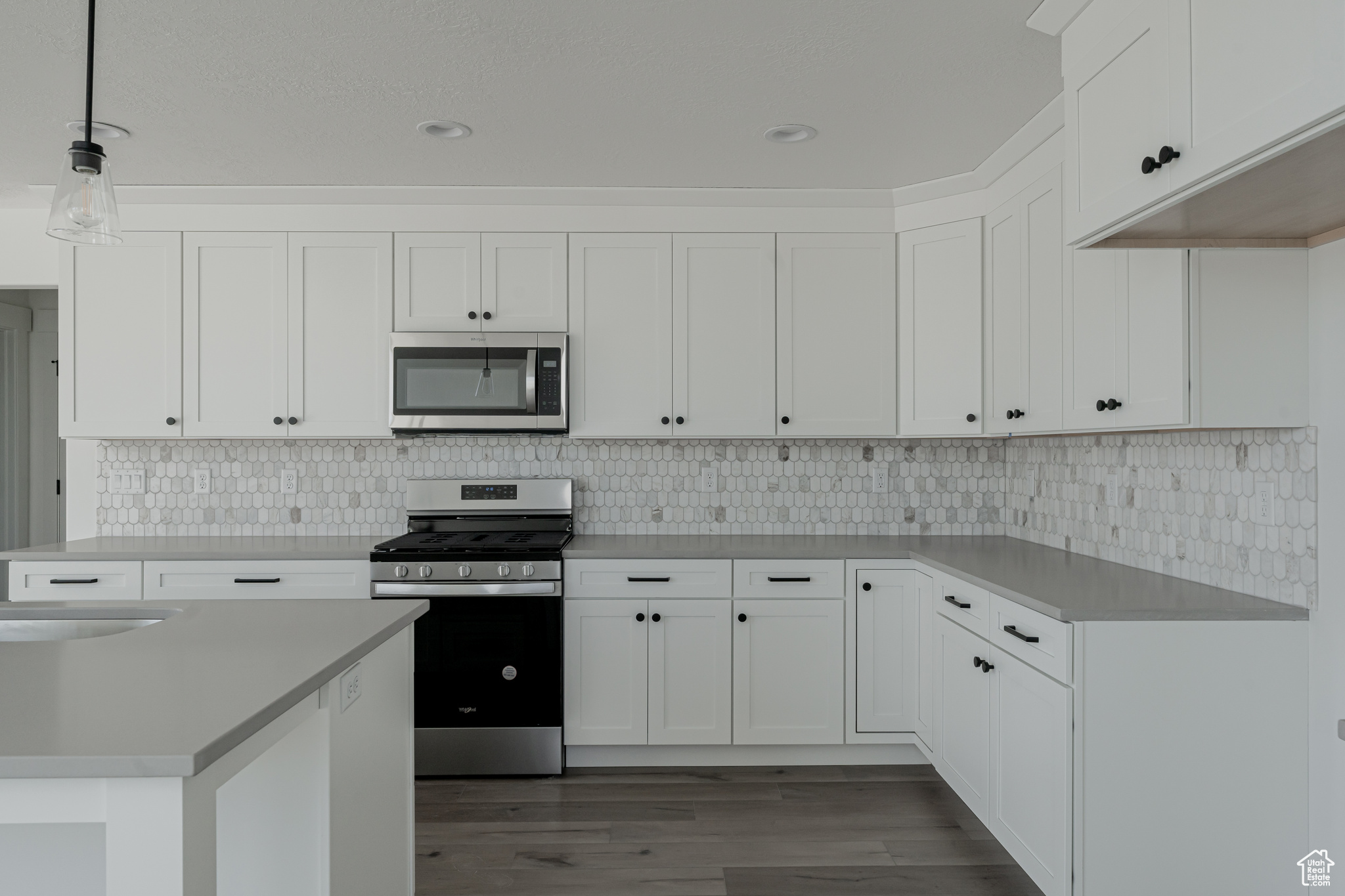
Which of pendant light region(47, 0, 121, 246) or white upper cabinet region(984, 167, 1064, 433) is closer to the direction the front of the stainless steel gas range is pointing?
the pendant light

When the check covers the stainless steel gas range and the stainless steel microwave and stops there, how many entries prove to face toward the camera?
2

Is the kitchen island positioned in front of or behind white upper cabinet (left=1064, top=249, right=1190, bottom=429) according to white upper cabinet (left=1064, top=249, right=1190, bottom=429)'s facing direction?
in front

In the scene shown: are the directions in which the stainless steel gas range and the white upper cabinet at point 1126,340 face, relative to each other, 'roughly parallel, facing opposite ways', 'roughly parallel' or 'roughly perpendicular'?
roughly perpendicular

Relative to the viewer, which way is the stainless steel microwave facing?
toward the camera

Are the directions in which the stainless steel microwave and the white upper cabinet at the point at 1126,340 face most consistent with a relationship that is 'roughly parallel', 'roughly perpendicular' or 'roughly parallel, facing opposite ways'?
roughly perpendicular

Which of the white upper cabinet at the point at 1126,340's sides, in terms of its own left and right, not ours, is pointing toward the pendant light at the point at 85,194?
front

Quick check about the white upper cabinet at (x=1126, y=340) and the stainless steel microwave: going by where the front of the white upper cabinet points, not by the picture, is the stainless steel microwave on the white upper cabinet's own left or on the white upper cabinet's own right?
on the white upper cabinet's own right

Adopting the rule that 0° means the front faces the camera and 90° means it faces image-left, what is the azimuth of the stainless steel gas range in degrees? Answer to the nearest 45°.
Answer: approximately 0°

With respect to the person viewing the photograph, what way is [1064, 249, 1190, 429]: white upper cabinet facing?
facing the viewer and to the left of the viewer

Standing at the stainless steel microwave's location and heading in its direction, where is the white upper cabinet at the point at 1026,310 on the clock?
The white upper cabinet is roughly at 10 o'clock from the stainless steel microwave.

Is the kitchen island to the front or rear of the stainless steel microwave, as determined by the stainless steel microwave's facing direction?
to the front
